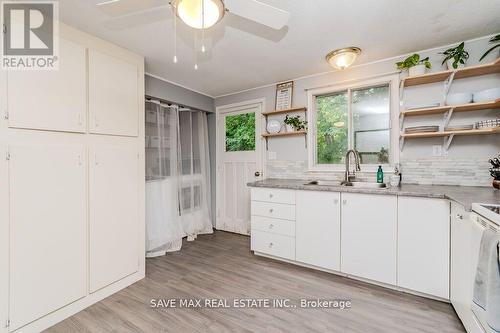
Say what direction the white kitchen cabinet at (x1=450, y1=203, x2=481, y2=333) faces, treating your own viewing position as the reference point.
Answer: facing to the left of the viewer

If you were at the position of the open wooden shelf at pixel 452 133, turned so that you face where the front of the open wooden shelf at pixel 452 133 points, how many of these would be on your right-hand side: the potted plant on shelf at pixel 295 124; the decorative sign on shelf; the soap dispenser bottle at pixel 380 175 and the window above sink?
4

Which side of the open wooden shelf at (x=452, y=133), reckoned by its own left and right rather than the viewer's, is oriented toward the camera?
front

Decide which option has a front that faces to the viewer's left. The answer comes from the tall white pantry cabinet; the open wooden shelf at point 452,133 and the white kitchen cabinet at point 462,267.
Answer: the white kitchen cabinet

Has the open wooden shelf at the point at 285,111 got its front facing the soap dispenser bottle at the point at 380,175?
no

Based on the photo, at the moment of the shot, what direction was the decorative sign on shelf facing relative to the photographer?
facing the viewer and to the left of the viewer

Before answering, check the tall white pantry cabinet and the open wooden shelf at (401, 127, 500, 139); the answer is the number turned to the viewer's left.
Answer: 0

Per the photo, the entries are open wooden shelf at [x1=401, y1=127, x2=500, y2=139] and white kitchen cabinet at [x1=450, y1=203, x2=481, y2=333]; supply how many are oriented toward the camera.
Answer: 1

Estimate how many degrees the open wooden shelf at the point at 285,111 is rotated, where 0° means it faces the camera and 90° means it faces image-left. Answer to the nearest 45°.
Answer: approximately 45°

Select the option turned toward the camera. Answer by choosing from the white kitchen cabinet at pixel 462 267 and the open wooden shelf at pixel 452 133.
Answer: the open wooden shelf

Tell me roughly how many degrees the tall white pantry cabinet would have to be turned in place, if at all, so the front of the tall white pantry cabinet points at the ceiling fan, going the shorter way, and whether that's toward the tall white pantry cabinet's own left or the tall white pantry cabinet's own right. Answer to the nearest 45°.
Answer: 0° — it already faces it

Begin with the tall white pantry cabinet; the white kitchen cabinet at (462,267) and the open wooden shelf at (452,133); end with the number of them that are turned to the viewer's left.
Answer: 1

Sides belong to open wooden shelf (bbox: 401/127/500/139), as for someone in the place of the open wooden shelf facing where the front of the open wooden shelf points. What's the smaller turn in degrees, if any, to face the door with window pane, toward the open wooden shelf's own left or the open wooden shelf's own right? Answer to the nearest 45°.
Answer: approximately 90° to the open wooden shelf's own right

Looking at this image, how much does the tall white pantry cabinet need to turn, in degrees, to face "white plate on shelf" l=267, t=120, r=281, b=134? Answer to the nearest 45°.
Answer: approximately 45° to its left

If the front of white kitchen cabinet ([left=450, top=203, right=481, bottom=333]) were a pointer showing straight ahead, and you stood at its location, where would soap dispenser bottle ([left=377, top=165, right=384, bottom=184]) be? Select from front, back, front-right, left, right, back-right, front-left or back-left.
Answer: front-right

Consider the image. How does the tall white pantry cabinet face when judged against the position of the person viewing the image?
facing the viewer and to the right of the viewer

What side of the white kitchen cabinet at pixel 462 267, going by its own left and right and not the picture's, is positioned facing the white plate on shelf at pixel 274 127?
front

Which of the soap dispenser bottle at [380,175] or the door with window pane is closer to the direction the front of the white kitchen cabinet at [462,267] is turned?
the door with window pane

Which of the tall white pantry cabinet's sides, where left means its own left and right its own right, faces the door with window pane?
left

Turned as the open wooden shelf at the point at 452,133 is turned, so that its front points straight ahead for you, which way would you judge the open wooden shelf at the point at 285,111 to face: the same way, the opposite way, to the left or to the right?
the same way
